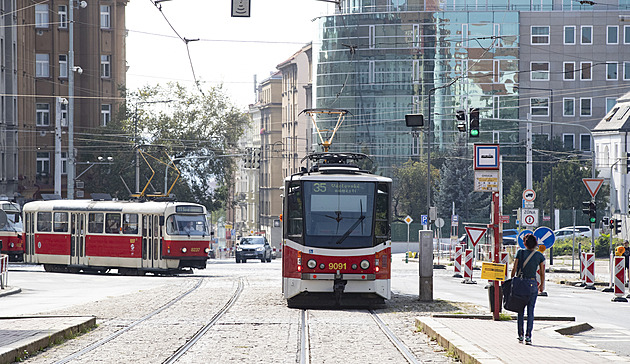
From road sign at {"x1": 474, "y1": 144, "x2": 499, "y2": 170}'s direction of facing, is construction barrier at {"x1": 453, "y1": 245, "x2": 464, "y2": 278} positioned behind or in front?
behind

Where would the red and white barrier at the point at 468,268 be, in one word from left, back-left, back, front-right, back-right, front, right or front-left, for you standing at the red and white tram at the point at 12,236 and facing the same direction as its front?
front

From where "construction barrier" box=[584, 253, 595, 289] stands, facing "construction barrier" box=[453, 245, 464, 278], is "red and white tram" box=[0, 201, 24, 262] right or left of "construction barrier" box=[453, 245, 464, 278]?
left

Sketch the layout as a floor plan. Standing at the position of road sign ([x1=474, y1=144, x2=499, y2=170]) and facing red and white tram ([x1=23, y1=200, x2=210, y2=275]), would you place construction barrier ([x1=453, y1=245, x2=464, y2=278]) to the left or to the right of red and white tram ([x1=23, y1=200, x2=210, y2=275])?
right

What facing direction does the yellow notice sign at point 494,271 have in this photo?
toward the camera

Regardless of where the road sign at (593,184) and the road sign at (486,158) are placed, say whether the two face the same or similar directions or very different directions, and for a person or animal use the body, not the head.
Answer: same or similar directions

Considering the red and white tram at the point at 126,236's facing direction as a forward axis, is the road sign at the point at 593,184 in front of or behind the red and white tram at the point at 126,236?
in front

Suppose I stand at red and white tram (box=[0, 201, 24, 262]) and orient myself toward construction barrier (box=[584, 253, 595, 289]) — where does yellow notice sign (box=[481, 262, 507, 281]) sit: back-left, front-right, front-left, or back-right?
front-right

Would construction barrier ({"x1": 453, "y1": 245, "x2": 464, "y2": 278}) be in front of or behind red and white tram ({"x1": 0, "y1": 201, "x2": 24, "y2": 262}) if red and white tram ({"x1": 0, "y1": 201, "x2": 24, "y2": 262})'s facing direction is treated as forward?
in front

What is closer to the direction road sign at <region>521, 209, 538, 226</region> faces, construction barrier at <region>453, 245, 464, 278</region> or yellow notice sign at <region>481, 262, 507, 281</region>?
the yellow notice sign

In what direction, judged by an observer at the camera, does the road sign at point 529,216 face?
facing the viewer

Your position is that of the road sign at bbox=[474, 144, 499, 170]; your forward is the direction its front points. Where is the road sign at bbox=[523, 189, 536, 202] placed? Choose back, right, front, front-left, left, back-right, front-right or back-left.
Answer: back

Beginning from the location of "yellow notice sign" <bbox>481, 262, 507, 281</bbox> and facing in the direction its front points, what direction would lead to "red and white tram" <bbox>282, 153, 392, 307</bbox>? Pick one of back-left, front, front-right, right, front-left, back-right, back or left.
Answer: back-right

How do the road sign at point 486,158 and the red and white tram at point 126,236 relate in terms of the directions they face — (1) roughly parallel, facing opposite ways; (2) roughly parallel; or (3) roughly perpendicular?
roughly perpendicular

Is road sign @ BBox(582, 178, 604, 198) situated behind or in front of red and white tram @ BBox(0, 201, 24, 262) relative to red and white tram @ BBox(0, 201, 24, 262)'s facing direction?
in front

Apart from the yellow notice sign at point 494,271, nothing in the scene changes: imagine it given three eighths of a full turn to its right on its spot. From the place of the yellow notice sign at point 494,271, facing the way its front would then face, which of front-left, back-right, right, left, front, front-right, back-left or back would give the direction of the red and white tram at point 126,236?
front

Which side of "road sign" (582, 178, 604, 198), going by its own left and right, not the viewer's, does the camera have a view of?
front
